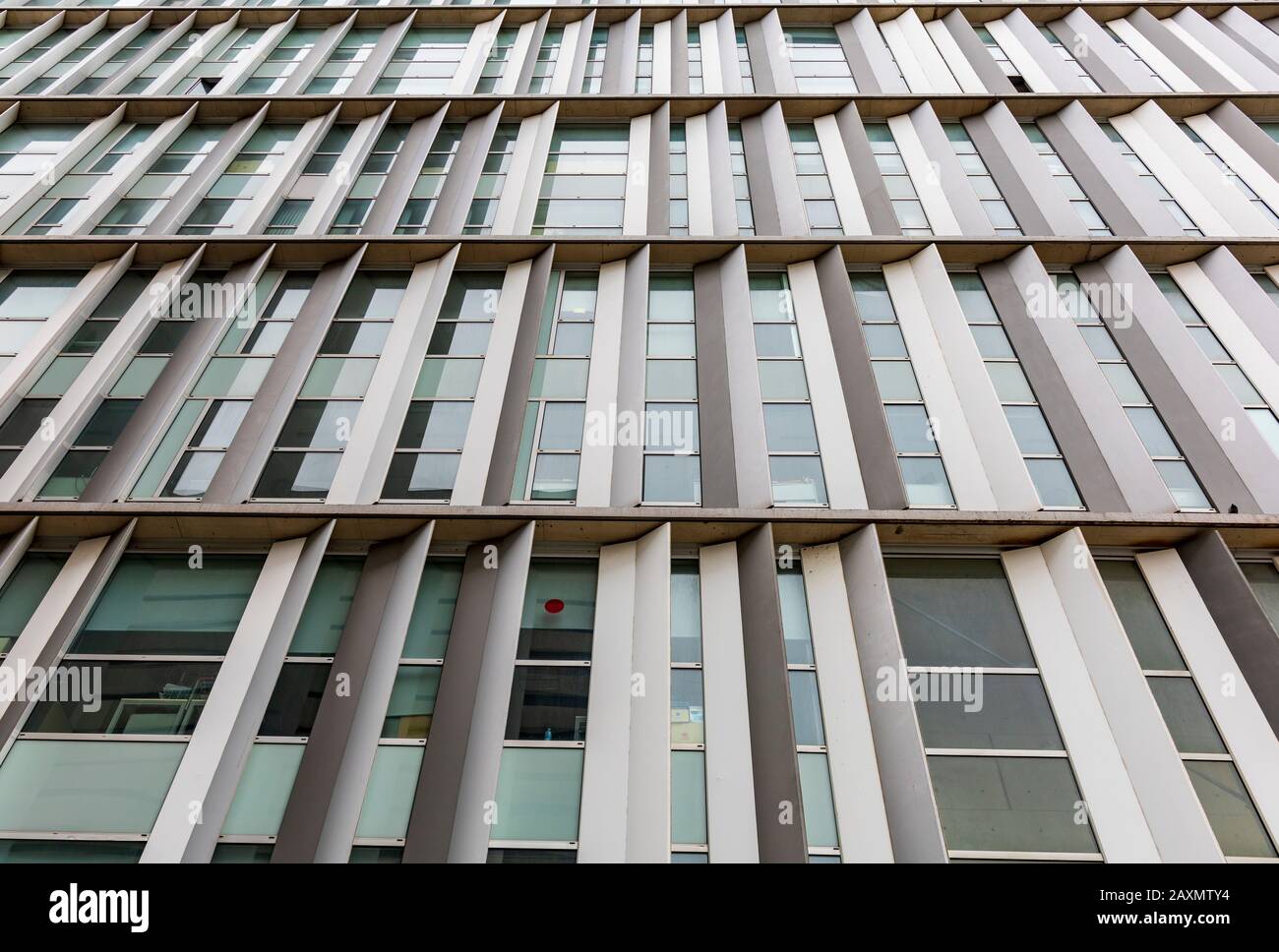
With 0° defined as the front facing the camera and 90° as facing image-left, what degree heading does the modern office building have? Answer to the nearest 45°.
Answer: approximately 0°
